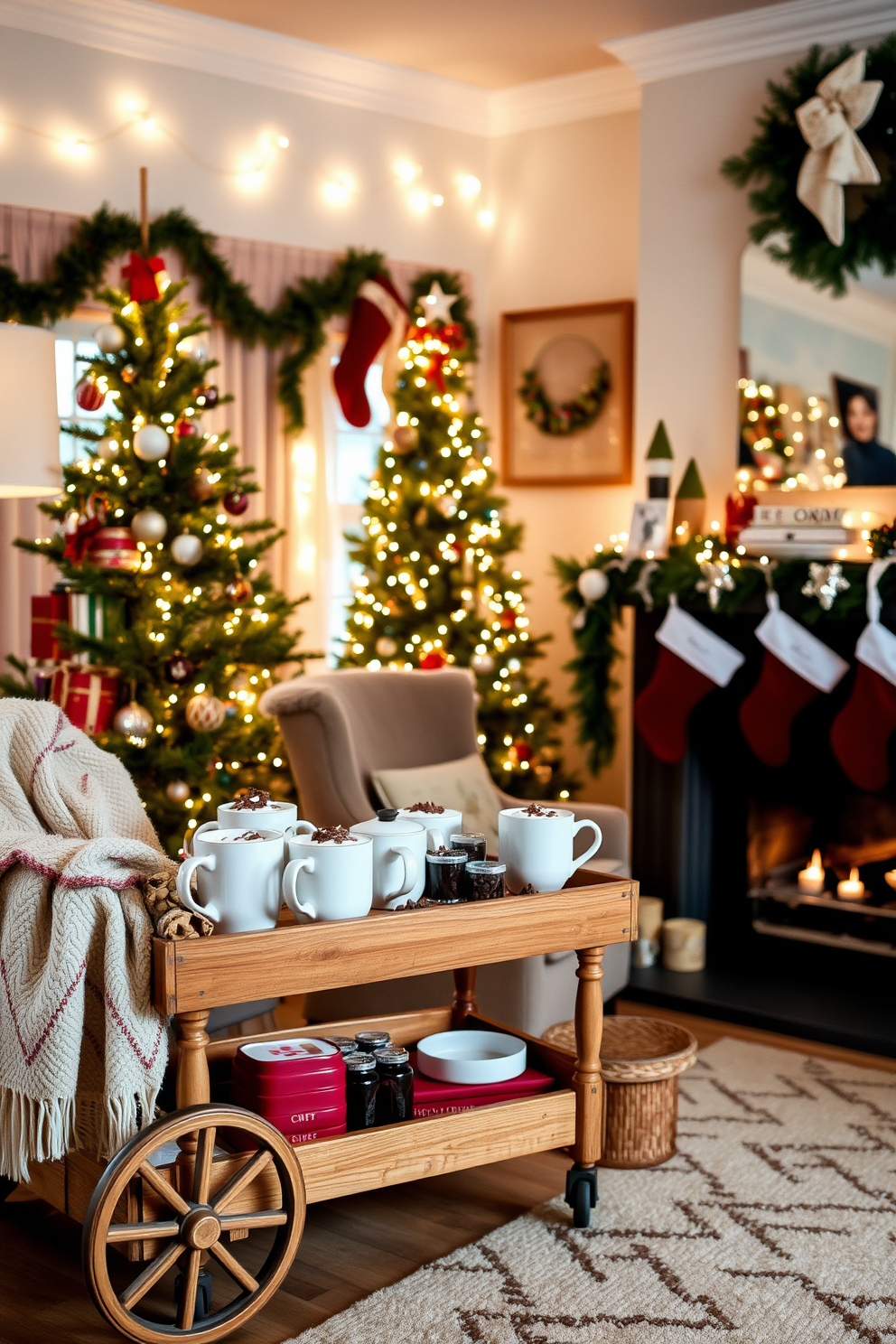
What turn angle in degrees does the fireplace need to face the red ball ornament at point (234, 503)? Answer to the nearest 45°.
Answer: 0° — it already faces it

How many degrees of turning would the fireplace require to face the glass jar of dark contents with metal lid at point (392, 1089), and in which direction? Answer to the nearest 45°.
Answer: approximately 45° to its left

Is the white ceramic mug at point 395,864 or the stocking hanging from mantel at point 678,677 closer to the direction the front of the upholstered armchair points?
the white ceramic mug

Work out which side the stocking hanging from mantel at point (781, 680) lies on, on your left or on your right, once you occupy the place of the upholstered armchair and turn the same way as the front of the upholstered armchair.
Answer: on your left

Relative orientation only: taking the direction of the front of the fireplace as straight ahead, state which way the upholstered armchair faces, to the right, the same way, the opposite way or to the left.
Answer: to the left

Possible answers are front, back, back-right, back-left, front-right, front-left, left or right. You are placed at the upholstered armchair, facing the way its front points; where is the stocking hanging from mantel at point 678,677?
left

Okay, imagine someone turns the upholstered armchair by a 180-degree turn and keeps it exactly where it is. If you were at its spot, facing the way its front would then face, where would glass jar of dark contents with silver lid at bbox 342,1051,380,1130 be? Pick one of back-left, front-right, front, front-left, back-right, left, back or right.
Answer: back-left

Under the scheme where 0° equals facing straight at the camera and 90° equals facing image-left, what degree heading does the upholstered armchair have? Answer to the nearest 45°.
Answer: approximately 315°

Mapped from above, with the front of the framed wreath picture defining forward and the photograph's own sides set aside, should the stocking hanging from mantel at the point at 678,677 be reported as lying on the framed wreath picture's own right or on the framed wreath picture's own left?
on the framed wreath picture's own left

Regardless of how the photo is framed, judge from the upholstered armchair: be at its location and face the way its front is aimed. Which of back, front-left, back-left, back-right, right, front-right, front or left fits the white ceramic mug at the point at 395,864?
front-right

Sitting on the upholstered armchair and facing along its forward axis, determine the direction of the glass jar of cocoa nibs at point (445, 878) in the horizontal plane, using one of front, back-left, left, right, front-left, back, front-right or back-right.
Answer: front-right

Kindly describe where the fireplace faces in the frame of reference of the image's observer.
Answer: facing the viewer and to the left of the viewer

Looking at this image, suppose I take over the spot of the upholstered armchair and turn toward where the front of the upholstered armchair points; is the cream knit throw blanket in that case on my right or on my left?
on my right

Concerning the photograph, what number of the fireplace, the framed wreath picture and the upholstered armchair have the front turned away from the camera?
0

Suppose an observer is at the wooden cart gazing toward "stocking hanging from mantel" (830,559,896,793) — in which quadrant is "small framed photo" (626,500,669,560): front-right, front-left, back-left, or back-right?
front-left

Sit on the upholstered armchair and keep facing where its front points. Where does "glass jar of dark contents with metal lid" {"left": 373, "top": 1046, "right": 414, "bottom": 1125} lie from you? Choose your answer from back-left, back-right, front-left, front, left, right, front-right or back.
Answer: front-right
